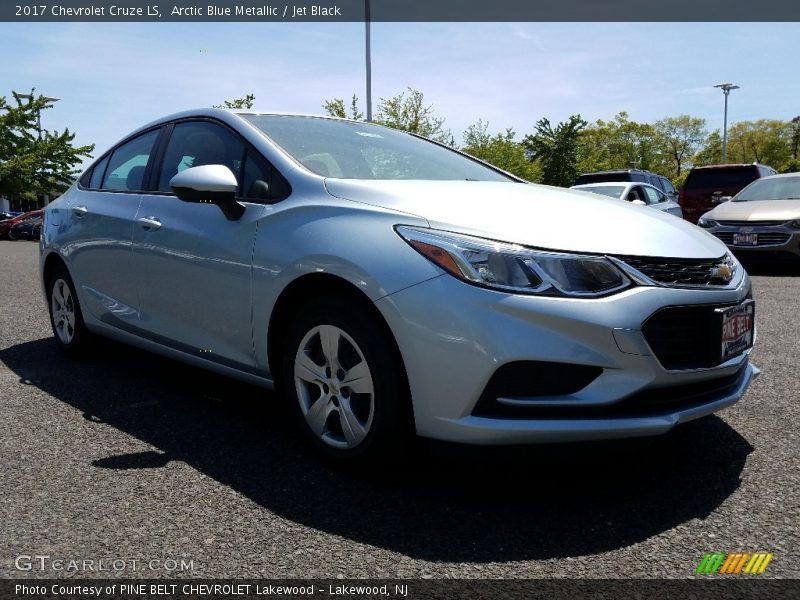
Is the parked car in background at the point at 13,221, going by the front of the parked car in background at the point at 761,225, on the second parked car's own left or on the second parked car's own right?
on the second parked car's own right

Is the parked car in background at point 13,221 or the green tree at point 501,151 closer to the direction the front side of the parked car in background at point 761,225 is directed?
the parked car in background

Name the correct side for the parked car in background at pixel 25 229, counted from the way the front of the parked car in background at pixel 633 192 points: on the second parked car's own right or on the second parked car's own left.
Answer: on the second parked car's own right

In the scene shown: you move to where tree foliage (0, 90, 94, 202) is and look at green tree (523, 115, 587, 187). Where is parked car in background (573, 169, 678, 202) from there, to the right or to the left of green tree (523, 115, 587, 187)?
right

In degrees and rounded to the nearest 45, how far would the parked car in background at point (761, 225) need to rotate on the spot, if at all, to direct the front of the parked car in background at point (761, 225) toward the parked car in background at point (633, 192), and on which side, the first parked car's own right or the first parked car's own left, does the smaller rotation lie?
approximately 90° to the first parked car's own right

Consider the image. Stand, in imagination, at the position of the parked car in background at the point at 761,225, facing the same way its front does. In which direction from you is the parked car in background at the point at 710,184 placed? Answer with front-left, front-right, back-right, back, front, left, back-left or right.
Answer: back-right

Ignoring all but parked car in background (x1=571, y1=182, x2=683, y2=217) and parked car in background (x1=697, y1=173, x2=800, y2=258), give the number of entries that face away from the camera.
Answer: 0

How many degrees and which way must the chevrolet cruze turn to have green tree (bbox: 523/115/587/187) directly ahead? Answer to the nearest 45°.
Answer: approximately 135° to its left

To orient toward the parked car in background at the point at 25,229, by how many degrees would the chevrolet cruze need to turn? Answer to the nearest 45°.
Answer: approximately 180°

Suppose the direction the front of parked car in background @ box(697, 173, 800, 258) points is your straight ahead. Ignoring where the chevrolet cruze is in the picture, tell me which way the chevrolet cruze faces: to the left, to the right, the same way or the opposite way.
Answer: to the left

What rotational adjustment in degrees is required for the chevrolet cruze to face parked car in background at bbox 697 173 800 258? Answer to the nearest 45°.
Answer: approximately 90° to its left

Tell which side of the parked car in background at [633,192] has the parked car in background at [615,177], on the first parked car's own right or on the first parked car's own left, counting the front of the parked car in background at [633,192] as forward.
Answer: on the first parked car's own right

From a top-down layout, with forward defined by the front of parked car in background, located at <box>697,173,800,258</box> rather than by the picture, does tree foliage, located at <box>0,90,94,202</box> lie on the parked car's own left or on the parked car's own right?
on the parked car's own right
